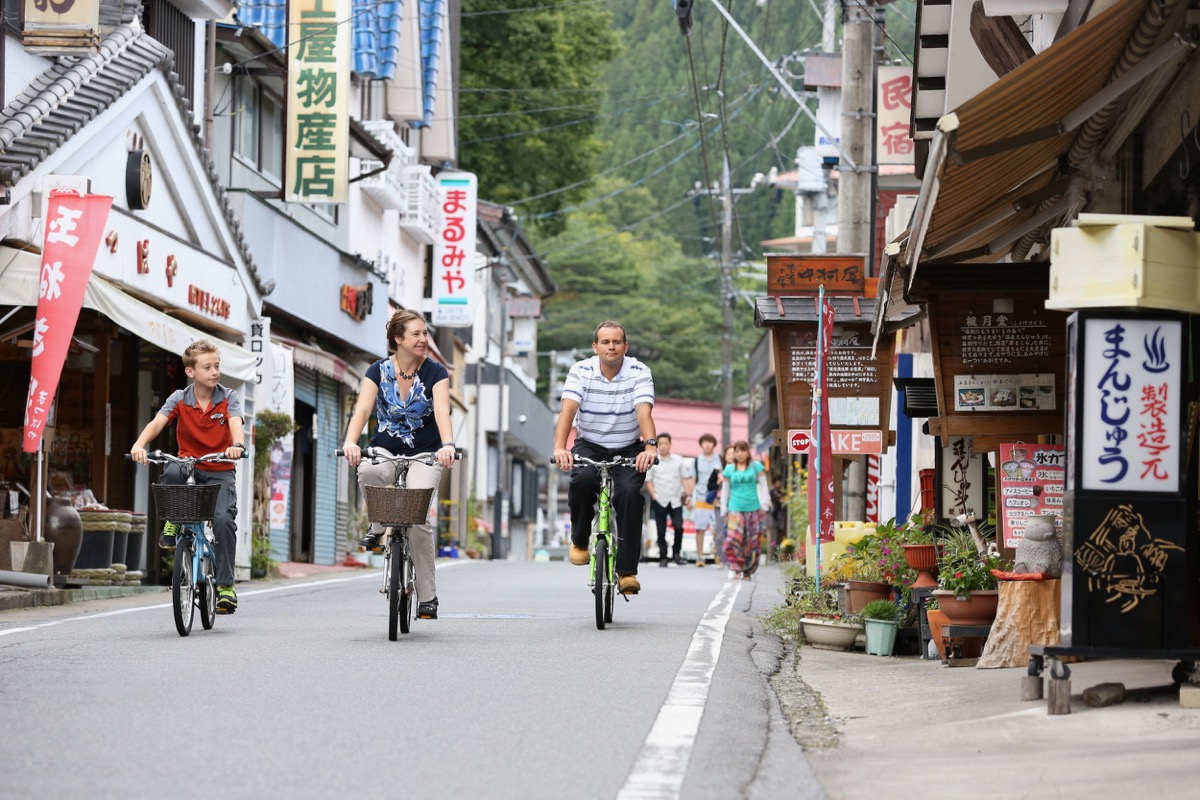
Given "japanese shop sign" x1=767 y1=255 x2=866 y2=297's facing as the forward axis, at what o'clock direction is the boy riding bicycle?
The boy riding bicycle is roughly at 1 o'clock from the japanese shop sign.

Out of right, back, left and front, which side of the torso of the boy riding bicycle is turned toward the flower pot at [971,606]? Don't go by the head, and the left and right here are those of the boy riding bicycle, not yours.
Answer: left

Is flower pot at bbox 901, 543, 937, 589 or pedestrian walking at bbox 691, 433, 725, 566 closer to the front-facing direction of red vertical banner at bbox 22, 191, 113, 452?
the flower pot

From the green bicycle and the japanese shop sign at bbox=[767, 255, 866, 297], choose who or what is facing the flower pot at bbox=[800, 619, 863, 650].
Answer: the japanese shop sign

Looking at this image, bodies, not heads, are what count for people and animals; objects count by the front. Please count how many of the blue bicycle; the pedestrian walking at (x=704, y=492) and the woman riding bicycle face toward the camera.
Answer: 3

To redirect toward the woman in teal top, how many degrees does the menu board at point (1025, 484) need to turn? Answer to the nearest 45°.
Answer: approximately 180°

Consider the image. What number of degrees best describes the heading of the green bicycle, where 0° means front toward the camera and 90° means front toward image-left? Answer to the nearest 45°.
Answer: approximately 0°

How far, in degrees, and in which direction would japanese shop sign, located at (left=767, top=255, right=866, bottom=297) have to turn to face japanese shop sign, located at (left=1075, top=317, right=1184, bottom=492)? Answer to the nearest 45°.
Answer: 0° — it already faces it

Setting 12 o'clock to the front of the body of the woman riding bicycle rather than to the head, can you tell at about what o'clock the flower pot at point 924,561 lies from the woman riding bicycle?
The flower pot is roughly at 9 o'clock from the woman riding bicycle.

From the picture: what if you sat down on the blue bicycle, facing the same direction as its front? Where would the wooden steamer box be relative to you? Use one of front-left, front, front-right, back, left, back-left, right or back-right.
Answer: front-left

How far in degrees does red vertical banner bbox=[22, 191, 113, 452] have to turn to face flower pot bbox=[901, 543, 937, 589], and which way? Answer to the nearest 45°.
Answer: approximately 45° to its left
